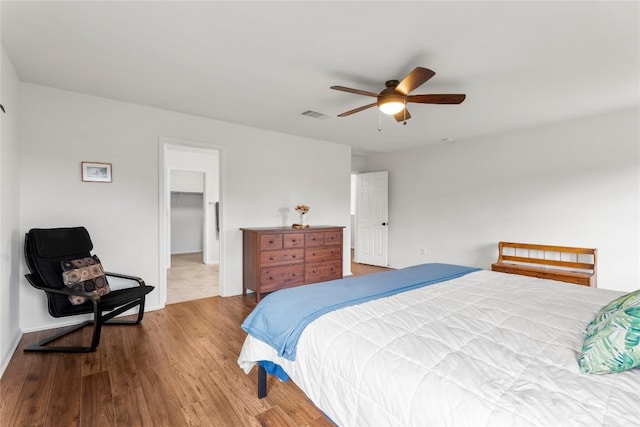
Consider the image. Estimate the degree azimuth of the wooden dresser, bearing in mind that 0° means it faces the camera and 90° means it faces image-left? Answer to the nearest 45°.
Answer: approximately 315°

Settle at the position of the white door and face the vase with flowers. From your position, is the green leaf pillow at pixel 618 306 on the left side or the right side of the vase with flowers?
left

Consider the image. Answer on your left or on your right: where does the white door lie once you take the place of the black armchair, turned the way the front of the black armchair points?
on your left

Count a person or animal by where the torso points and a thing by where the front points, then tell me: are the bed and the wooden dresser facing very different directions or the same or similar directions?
very different directions

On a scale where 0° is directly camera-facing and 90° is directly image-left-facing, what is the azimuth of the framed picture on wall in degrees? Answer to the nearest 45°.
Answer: approximately 0°

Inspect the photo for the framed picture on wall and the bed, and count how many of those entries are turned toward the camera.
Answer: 1

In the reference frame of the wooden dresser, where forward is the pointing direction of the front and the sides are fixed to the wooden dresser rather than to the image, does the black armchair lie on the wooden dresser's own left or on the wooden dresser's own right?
on the wooden dresser's own right
